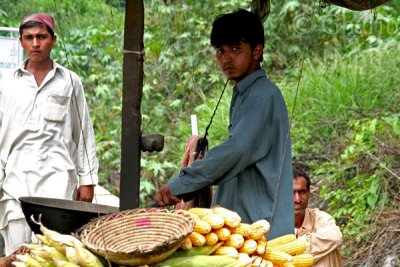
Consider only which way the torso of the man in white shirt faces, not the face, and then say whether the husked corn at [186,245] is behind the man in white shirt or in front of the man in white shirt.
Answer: in front

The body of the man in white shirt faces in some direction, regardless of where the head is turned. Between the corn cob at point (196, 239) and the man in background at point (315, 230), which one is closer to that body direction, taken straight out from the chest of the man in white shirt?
the corn cob

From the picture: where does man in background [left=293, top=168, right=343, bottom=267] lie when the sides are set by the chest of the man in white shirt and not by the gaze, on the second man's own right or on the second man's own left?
on the second man's own left

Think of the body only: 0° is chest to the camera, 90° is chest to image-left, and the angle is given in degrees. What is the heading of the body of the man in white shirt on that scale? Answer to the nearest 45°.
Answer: approximately 0°

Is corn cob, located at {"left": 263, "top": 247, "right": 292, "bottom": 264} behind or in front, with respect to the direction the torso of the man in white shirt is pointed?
in front

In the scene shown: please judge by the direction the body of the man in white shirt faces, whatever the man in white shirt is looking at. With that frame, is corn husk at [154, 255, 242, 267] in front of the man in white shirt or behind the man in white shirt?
in front

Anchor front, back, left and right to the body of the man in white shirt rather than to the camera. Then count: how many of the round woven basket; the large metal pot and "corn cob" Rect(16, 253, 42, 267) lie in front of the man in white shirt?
3
